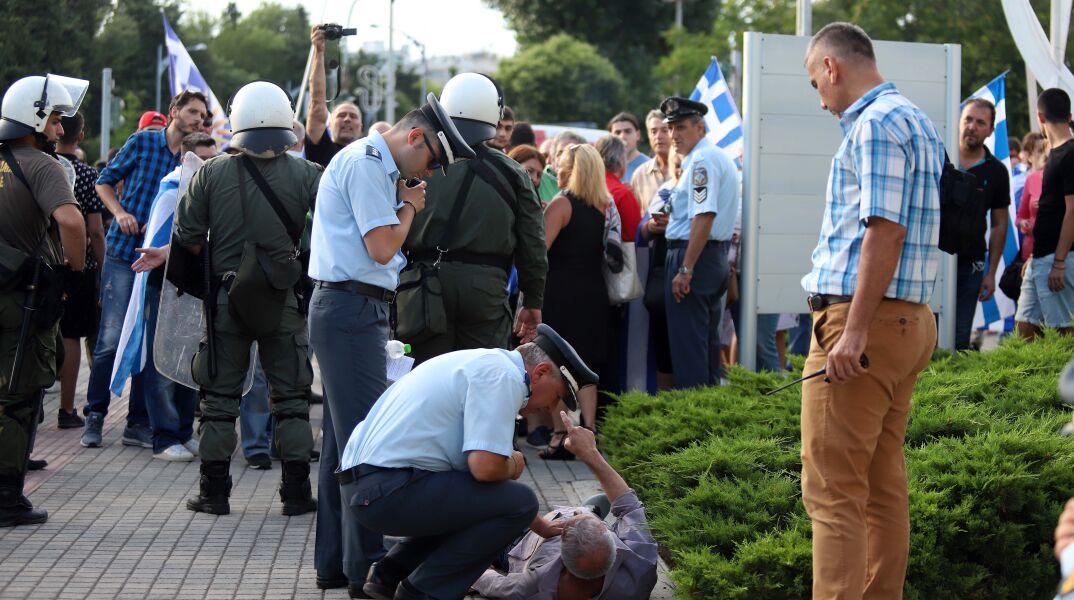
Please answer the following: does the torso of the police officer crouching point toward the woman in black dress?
no

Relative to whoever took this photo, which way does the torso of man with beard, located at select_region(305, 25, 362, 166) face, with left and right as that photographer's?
facing the viewer

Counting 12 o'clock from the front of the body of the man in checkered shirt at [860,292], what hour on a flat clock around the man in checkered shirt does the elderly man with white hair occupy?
The elderly man with white hair is roughly at 1 o'clock from the man in checkered shirt.

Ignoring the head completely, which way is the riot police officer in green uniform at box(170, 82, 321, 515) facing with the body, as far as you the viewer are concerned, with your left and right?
facing away from the viewer

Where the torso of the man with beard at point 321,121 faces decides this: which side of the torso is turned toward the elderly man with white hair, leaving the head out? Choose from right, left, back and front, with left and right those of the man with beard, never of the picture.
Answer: front

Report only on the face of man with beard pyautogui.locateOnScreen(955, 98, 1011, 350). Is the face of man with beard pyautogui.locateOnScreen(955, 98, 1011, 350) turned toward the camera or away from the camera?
toward the camera

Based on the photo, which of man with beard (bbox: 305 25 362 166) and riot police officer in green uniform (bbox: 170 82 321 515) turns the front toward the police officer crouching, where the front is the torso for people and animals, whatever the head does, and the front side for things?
the man with beard

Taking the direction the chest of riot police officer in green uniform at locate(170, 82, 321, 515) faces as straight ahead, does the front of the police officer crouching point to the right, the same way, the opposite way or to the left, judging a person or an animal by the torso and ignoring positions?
to the right

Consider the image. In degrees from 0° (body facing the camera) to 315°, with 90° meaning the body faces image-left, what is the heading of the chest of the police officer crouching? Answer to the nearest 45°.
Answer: approximately 270°

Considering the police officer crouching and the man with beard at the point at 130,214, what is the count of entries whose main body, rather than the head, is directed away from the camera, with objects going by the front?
0

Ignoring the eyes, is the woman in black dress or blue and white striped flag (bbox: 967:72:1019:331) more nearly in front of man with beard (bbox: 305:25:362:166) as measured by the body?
the woman in black dress

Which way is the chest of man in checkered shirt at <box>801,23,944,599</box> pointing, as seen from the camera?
to the viewer's left

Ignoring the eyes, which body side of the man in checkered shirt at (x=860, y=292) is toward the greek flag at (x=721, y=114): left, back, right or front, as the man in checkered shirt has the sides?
right

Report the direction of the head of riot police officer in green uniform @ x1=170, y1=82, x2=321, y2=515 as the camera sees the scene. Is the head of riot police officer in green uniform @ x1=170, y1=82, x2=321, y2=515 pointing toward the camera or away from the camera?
away from the camera

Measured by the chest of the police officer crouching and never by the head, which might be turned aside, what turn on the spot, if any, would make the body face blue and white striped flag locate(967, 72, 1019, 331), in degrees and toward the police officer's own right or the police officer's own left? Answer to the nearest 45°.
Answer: approximately 45° to the police officer's own left

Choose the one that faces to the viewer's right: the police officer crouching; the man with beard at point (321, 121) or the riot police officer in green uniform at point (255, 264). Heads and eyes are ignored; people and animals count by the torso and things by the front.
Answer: the police officer crouching
